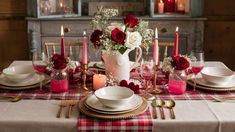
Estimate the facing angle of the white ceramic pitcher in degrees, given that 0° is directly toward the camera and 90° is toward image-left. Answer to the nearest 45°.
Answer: approximately 90°

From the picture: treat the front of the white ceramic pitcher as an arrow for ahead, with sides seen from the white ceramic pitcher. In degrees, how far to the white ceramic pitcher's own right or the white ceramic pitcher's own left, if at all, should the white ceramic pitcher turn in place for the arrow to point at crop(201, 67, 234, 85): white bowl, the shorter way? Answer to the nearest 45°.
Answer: approximately 180°

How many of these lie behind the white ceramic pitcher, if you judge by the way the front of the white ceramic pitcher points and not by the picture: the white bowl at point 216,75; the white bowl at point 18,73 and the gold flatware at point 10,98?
1

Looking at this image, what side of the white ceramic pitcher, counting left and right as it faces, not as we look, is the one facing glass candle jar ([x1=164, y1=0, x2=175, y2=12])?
right

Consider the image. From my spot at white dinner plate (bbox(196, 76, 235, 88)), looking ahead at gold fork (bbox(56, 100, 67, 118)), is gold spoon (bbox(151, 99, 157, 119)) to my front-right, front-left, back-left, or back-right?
front-left

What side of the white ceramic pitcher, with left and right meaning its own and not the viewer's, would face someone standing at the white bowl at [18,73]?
front
